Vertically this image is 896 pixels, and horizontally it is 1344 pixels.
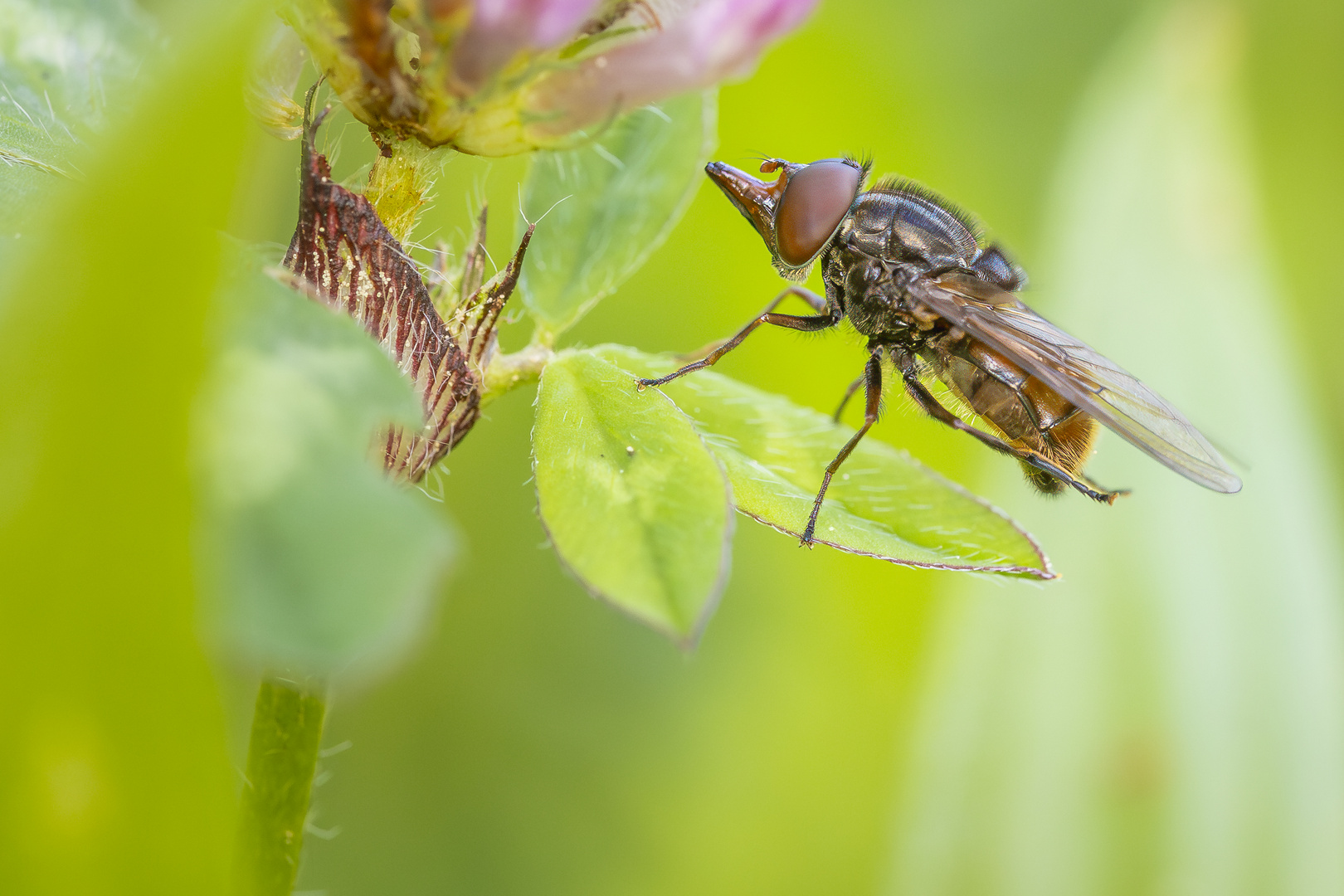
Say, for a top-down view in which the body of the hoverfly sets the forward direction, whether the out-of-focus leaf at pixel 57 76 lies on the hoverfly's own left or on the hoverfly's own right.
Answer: on the hoverfly's own left

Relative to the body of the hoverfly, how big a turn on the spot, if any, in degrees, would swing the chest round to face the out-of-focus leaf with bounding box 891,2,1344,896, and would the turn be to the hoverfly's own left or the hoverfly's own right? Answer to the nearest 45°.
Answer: approximately 135° to the hoverfly's own right

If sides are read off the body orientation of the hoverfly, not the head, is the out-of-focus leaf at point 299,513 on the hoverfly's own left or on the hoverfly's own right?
on the hoverfly's own left

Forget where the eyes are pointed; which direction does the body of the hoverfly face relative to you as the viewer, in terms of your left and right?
facing to the left of the viewer
